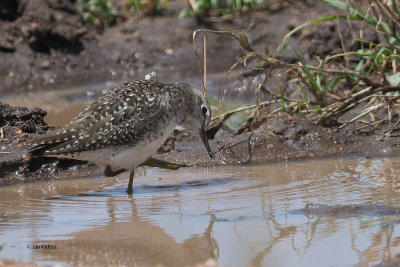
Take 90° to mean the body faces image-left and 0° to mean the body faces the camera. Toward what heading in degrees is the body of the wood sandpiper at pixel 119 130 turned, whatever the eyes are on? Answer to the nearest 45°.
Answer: approximately 270°
